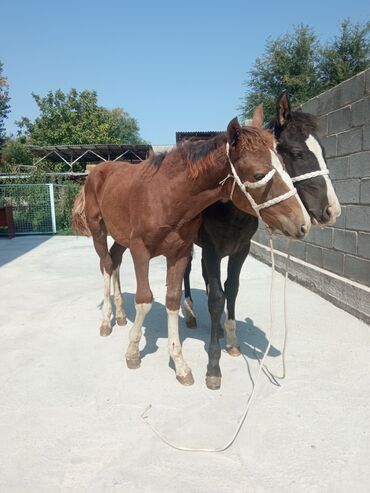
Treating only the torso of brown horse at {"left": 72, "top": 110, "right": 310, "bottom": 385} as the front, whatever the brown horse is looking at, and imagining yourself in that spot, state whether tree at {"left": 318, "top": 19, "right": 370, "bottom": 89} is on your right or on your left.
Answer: on your left

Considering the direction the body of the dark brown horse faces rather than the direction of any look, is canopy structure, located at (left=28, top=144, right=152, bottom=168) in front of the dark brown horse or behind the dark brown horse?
behind

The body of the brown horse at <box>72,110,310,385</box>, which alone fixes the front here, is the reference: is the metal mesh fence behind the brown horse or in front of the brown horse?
behind

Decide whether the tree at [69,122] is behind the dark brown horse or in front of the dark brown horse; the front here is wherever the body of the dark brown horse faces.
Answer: behind

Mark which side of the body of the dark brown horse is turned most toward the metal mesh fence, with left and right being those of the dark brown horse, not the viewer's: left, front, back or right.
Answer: back
